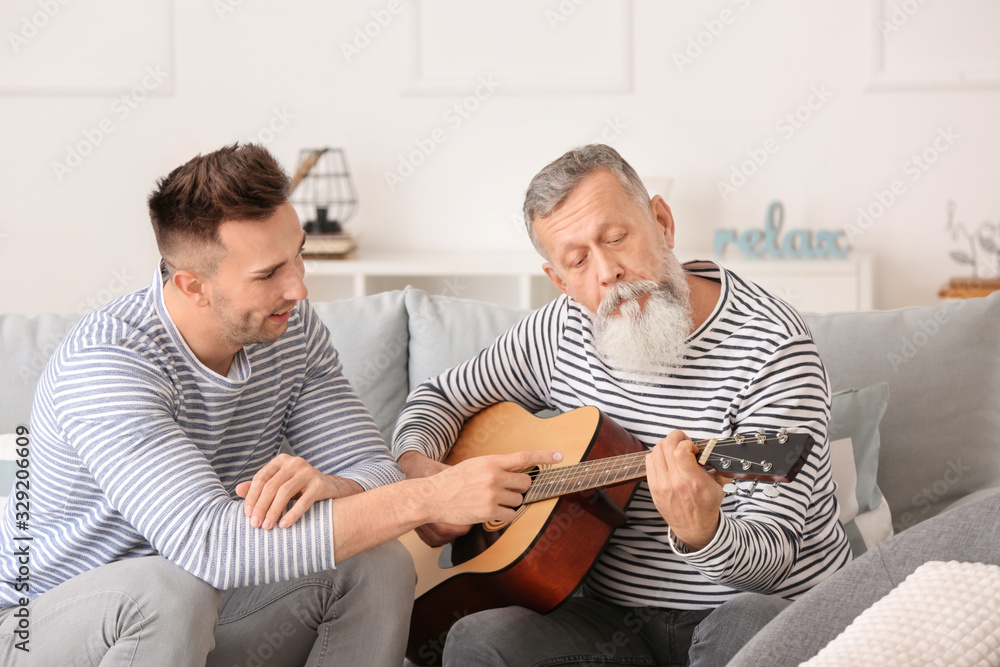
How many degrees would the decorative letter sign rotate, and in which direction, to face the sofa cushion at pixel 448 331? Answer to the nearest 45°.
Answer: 0° — it already faces it

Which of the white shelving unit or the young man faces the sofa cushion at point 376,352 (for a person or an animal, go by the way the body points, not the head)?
the white shelving unit

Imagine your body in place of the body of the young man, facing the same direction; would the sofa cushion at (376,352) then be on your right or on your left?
on your left

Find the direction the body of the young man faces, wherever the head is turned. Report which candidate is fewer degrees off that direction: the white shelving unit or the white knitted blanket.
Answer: the white knitted blanket

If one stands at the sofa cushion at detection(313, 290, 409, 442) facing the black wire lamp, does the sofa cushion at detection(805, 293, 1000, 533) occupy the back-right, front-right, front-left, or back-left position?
back-right

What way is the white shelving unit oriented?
toward the camera

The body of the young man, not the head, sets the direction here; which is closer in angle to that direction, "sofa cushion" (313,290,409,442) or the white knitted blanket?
the white knitted blanket

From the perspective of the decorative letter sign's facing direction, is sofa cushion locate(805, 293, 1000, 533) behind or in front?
in front

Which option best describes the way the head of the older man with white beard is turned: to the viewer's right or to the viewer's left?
to the viewer's left

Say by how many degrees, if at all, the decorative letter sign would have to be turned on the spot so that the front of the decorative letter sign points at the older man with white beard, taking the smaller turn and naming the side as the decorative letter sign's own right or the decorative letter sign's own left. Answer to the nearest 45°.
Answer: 0° — it already faces them

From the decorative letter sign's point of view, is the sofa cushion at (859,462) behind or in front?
in front

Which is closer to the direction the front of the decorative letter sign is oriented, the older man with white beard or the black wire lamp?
the older man with white beard

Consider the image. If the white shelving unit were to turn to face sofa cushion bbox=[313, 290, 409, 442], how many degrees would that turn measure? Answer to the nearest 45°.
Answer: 0° — it already faces it
